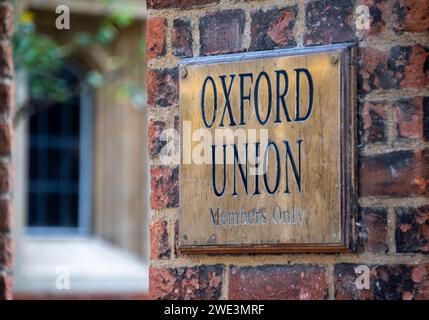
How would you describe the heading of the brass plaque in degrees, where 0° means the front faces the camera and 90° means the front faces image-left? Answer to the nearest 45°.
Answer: approximately 45°
